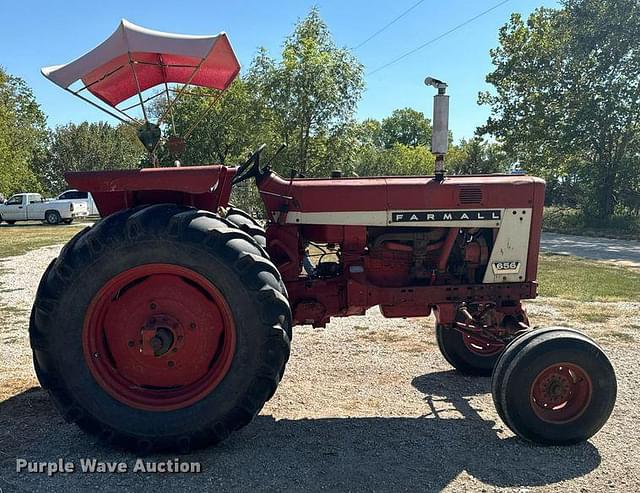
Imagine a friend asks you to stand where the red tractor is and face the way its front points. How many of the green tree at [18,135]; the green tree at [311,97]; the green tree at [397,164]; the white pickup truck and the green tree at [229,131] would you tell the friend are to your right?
0

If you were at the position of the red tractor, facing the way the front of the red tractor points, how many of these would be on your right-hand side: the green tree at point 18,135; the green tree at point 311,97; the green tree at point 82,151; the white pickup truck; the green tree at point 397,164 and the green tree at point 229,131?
0

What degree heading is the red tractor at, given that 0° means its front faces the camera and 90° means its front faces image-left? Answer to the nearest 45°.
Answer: approximately 270°

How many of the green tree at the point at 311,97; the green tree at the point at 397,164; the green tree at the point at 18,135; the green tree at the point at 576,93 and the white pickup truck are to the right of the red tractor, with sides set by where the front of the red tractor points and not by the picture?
0

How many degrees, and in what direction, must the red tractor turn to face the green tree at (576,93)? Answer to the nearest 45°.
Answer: approximately 45° to its left

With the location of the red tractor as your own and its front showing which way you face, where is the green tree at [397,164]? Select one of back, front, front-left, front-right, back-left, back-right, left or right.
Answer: left

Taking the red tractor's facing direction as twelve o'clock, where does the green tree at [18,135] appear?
The green tree is roughly at 8 o'clock from the red tractor.

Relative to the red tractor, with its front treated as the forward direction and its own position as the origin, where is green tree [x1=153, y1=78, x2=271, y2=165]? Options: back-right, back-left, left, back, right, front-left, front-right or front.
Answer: left

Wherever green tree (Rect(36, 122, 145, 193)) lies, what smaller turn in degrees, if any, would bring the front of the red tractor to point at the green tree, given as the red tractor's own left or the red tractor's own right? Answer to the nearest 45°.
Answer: approximately 135° to the red tractor's own left

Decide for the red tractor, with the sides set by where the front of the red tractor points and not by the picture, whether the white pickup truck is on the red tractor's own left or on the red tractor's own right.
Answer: on the red tractor's own left

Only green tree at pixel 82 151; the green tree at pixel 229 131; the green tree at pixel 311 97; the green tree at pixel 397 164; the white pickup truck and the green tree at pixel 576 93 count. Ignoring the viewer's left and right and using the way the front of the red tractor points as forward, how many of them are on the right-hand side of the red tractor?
0

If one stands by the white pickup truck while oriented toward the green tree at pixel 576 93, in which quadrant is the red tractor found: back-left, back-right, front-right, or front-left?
front-right
